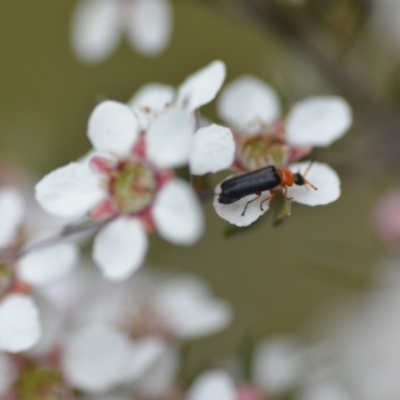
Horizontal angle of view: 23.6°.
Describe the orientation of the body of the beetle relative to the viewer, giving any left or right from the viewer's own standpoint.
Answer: facing to the right of the viewer
